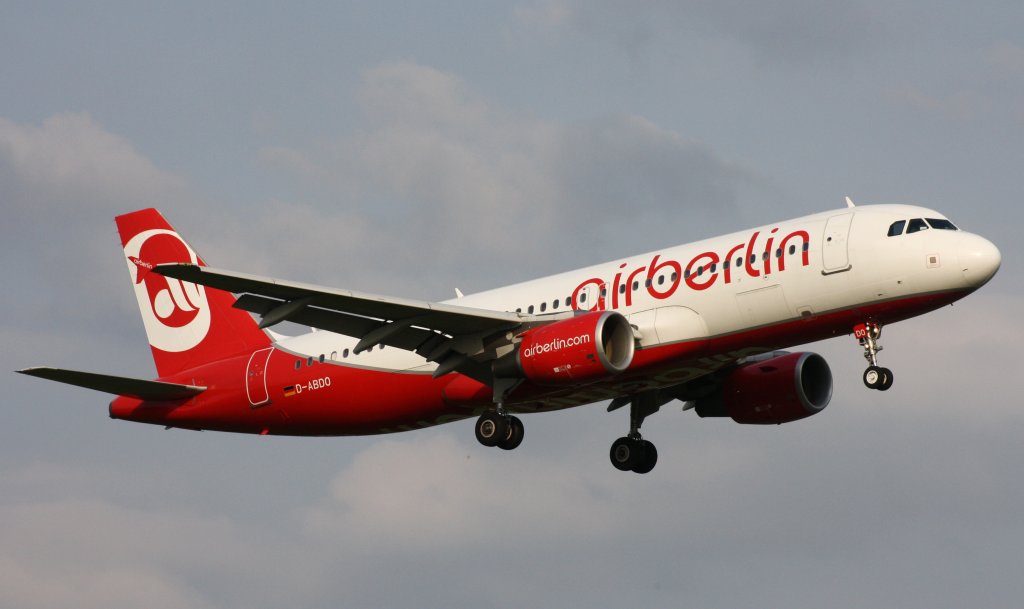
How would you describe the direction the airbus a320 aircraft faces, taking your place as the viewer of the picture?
facing the viewer and to the right of the viewer
